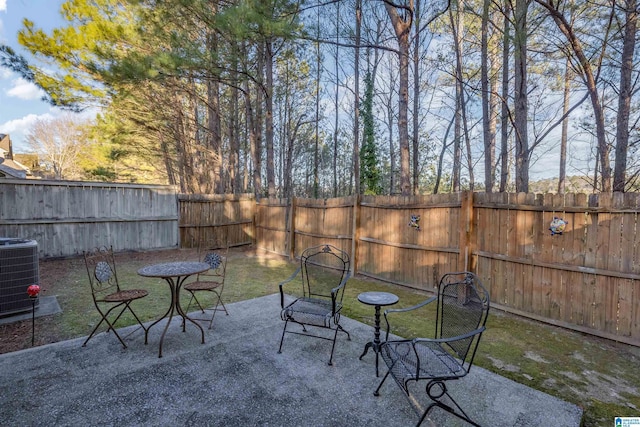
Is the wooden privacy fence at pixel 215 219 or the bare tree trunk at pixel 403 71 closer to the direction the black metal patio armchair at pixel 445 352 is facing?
the wooden privacy fence

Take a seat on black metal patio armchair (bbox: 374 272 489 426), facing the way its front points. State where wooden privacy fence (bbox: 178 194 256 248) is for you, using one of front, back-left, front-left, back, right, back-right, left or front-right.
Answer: right

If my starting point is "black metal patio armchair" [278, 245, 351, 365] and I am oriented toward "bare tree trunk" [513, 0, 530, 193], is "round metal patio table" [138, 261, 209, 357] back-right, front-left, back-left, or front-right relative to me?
back-left

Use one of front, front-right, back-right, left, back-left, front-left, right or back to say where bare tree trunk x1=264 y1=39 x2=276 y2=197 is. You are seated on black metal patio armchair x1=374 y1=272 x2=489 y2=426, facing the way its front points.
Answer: right

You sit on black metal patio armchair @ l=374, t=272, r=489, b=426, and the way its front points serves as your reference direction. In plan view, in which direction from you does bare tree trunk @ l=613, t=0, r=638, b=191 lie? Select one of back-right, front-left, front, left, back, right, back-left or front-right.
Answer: back

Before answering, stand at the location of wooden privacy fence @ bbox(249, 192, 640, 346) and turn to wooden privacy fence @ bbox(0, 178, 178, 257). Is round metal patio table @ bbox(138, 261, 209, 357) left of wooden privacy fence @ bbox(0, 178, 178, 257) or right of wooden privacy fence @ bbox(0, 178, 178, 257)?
left

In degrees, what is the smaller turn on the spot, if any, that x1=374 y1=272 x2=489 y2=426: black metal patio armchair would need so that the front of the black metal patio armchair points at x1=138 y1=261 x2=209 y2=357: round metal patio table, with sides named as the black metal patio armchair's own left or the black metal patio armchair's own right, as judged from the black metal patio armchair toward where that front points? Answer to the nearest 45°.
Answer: approximately 45° to the black metal patio armchair's own right

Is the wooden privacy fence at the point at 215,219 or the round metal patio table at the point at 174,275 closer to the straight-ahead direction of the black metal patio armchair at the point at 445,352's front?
the round metal patio table

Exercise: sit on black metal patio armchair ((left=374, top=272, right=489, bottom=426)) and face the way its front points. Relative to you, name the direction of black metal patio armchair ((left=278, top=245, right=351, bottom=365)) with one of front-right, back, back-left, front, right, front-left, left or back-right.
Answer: right

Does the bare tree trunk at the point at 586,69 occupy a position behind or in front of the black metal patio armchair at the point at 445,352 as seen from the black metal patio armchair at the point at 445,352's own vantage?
behind

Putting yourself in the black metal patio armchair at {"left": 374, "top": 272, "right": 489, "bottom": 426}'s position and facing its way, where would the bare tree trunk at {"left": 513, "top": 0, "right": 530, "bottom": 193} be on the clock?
The bare tree trunk is roughly at 5 o'clock from the black metal patio armchair.
